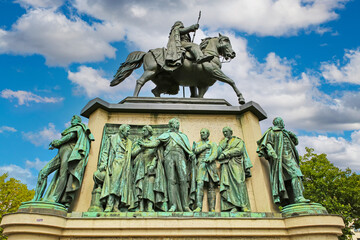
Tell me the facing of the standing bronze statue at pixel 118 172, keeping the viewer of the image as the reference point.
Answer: facing the viewer and to the right of the viewer

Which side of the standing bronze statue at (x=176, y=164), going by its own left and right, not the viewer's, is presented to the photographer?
front

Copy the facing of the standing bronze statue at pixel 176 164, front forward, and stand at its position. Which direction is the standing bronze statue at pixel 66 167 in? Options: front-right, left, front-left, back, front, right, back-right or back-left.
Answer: right

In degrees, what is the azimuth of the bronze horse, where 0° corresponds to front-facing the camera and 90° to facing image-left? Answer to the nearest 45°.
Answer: approximately 270°

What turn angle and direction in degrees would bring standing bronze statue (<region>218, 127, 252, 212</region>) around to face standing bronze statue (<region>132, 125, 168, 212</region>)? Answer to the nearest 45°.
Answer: approximately 45° to its right

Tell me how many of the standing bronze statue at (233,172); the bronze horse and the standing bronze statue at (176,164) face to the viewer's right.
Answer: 1

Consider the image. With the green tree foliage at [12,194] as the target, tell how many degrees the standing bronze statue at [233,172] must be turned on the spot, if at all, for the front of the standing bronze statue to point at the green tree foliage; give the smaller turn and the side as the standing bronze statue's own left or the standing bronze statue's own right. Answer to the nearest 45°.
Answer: approximately 90° to the standing bronze statue's own right

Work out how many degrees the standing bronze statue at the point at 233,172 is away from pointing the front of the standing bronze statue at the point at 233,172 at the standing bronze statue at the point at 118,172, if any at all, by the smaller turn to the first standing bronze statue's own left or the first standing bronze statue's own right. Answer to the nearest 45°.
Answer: approximately 45° to the first standing bronze statue's own right

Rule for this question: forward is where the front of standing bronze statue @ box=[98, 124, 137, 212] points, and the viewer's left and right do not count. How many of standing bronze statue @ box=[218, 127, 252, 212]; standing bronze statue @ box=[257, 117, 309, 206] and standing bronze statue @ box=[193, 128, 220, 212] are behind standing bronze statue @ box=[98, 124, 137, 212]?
0

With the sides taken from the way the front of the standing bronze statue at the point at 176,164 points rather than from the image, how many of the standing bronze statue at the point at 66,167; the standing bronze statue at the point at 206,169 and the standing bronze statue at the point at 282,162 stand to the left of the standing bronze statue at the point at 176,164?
2

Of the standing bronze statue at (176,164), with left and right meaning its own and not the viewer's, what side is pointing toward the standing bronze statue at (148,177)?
right

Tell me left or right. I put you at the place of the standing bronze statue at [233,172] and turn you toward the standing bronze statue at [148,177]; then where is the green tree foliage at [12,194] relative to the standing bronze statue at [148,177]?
right

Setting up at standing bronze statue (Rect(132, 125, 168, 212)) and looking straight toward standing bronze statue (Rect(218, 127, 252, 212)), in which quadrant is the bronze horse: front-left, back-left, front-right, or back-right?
front-left

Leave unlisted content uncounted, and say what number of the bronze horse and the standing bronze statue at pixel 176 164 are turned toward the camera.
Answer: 1

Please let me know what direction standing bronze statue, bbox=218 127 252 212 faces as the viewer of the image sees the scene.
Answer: facing the viewer and to the left of the viewer

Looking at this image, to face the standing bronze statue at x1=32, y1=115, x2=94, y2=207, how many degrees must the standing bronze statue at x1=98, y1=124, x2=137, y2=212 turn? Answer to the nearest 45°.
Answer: approximately 135° to its right
